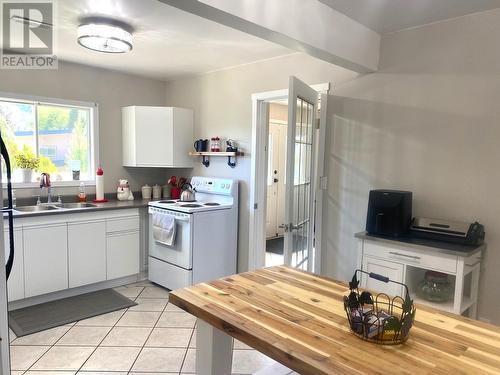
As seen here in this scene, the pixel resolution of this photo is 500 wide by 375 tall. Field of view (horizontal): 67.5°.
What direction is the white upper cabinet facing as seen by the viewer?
toward the camera

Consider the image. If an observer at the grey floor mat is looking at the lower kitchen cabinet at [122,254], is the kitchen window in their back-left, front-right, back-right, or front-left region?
front-left

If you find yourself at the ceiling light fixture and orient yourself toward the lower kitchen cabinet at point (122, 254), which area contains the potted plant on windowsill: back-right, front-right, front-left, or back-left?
front-left

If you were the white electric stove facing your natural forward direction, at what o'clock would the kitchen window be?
The kitchen window is roughly at 2 o'clock from the white electric stove.

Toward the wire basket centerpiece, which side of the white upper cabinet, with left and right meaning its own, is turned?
front

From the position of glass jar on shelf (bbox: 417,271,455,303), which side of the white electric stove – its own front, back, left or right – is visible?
left

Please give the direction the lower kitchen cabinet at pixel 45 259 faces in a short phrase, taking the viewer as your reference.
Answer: facing the viewer and to the right of the viewer

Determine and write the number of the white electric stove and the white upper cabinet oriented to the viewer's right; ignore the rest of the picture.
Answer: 0

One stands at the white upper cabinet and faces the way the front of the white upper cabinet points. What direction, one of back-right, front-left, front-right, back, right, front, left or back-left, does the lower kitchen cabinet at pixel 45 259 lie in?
front-right

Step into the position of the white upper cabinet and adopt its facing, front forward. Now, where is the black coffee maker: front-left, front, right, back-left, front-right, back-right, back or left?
front-left
